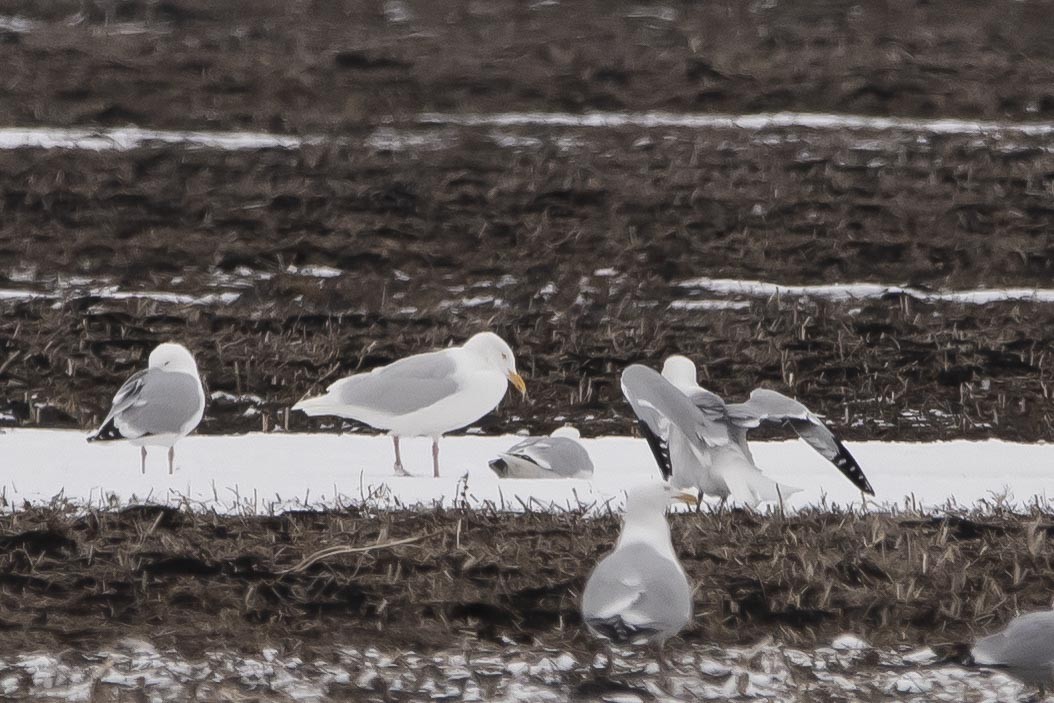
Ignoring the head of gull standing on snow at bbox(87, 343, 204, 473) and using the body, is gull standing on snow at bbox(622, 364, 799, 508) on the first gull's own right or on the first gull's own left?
on the first gull's own right

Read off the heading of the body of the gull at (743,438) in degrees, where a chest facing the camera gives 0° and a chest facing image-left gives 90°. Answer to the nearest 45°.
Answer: approximately 90°

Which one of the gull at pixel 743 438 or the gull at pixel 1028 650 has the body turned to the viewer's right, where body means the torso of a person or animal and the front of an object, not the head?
the gull at pixel 1028 650

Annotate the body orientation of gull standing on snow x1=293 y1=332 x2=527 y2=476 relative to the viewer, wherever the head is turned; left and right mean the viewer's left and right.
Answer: facing to the right of the viewer

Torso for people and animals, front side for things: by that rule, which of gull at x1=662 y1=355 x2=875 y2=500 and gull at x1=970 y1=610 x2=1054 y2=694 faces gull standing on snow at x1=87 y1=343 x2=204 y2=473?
gull at x1=662 y1=355 x2=875 y2=500

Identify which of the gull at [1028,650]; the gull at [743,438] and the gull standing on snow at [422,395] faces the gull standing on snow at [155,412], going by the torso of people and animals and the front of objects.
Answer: the gull at [743,438]

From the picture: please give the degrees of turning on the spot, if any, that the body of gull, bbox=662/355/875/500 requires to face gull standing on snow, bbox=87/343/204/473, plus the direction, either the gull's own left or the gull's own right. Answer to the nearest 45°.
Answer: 0° — it already faces it

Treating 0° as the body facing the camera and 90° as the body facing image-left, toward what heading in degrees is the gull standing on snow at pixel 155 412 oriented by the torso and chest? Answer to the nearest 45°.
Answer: approximately 225°

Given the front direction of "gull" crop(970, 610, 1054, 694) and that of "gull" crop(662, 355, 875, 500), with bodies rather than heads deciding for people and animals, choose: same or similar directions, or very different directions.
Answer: very different directions

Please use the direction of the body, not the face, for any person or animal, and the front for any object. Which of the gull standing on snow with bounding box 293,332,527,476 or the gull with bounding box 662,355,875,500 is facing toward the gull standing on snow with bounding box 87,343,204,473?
the gull

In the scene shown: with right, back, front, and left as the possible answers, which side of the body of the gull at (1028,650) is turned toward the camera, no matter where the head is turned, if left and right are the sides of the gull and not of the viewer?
right

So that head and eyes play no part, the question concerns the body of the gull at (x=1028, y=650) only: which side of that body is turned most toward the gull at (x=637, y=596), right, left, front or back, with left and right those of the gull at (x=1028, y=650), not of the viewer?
back
